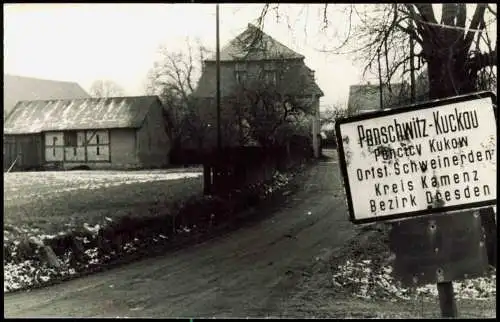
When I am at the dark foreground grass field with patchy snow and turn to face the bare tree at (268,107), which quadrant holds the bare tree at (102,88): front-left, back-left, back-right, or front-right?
front-left

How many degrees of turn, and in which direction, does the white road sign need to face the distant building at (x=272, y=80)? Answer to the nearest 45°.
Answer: approximately 180°

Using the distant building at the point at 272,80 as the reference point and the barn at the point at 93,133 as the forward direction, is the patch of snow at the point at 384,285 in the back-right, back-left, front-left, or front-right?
front-left

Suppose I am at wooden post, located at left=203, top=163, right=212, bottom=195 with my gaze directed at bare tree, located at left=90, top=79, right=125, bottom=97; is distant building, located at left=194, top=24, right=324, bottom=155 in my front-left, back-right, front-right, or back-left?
front-right

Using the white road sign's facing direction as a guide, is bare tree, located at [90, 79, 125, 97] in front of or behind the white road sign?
behind

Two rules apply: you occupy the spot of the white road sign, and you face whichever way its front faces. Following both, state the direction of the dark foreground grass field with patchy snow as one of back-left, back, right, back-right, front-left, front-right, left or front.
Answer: back-right

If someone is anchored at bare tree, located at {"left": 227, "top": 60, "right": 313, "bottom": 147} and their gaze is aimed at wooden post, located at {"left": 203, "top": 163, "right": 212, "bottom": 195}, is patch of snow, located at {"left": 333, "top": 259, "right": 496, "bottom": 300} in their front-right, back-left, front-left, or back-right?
front-left

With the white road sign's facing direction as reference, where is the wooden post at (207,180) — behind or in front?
behind

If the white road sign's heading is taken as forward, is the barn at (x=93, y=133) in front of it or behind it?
behind

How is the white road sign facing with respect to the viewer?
toward the camera

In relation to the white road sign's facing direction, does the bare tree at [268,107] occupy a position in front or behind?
behind
